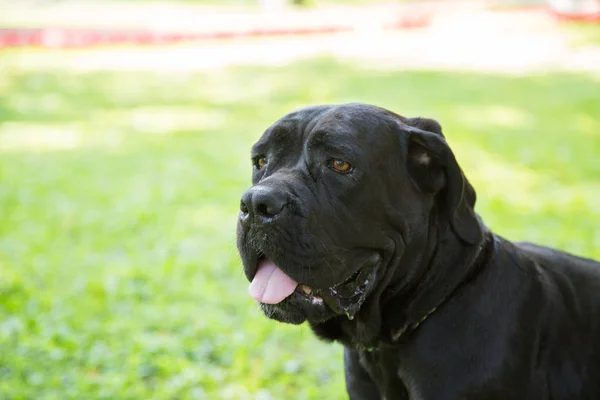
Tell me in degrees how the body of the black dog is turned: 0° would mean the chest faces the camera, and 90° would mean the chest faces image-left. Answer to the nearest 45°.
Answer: approximately 45°
